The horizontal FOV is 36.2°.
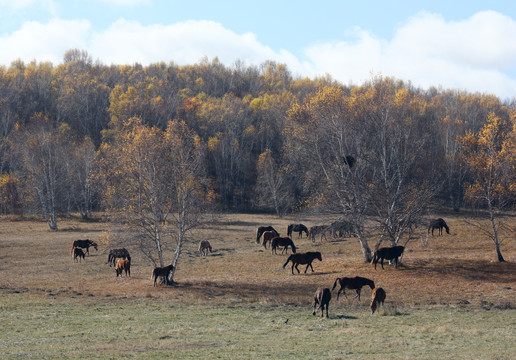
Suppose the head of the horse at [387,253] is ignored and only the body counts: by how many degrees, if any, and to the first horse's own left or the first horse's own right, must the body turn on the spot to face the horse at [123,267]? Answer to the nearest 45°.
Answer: approximately 180°

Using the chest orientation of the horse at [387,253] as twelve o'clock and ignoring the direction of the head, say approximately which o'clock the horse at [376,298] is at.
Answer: the horse at [376,298] is roughly at 3 o'clock from the horse at [387,253].

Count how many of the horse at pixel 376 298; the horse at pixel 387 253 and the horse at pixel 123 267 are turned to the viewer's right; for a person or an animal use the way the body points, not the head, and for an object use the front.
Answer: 1

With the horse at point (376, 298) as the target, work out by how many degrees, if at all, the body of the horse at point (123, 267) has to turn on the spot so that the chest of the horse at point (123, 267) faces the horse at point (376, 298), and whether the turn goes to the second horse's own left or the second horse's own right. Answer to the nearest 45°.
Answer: approximately 90° to the second horse's own left

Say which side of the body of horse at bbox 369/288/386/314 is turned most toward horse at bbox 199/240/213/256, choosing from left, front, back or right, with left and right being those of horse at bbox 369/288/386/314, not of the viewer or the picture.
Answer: right

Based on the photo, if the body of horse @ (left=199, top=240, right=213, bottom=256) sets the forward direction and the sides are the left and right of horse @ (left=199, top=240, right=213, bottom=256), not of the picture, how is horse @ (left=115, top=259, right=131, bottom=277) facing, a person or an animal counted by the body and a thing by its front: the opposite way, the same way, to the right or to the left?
to the right

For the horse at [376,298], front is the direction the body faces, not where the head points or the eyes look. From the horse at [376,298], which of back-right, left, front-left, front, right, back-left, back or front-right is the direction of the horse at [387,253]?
back-right

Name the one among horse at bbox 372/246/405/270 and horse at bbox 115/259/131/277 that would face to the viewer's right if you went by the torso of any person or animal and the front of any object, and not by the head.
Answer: horse at bbox 372/246/405/270

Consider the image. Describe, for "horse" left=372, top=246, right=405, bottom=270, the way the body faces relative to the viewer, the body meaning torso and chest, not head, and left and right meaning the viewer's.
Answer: facing to the right of the viewer
